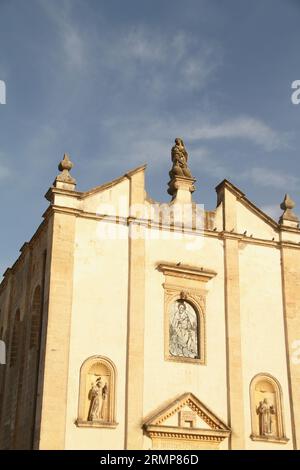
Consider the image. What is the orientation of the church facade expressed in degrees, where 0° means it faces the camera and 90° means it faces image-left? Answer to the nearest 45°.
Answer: approximately 315°
